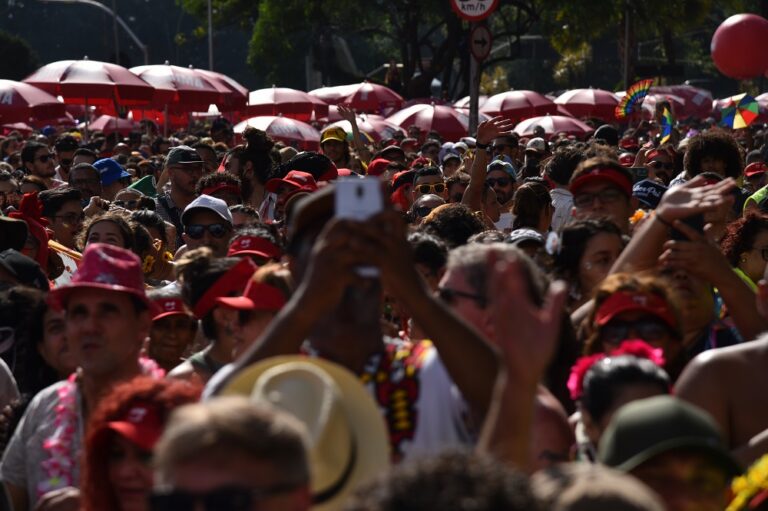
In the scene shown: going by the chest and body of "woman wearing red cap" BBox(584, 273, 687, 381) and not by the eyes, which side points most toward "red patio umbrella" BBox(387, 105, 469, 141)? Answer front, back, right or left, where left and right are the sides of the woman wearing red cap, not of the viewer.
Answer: back

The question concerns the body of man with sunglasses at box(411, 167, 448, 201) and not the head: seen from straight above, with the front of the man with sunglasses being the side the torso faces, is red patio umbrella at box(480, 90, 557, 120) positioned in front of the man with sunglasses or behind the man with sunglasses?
behind

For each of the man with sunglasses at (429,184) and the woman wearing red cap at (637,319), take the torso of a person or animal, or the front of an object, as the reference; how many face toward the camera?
2

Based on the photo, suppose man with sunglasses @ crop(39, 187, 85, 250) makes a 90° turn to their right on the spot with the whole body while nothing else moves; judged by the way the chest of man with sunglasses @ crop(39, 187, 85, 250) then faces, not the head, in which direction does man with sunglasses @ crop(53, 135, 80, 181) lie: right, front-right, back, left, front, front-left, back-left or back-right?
back-right

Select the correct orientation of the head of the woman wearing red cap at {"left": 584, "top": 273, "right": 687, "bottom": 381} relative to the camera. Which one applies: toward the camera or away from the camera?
toward the camera

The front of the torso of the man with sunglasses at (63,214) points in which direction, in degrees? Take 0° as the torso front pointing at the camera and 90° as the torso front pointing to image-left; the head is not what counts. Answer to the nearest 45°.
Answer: approximately 315°

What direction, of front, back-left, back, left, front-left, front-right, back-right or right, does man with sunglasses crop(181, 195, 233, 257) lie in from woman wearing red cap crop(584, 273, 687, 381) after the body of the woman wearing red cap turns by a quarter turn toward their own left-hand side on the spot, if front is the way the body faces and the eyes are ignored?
back-left

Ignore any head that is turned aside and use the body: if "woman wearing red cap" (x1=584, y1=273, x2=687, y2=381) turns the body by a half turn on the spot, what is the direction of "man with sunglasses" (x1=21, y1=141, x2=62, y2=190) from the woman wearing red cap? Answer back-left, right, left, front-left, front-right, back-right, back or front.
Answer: front-left

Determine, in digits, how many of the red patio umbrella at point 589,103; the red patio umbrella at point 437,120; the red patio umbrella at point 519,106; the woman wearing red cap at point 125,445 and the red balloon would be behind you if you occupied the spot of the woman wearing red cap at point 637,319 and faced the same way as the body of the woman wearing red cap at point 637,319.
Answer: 4

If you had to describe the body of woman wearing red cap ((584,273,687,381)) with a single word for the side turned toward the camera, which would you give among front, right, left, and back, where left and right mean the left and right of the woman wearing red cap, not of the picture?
front

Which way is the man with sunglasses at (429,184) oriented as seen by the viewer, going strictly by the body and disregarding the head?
toward the camera
